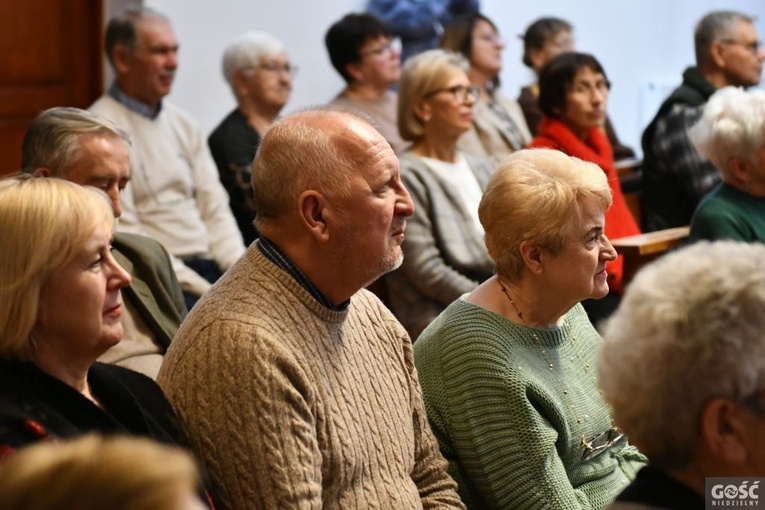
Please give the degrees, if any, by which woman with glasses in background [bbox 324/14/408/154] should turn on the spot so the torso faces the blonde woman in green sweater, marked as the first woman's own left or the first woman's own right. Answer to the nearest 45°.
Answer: approximately 45° to the first woman's own right

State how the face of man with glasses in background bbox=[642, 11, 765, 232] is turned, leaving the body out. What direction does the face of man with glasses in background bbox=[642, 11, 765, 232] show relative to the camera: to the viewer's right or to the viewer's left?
to the viewer's right

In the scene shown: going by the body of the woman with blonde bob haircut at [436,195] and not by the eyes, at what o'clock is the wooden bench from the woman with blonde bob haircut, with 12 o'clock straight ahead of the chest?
The wooden bench is roughly at 11 o'clock from the woman with blonde bob haircut.

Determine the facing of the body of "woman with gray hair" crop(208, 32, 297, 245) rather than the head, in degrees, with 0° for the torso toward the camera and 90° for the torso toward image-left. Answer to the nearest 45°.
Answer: approximately 315°

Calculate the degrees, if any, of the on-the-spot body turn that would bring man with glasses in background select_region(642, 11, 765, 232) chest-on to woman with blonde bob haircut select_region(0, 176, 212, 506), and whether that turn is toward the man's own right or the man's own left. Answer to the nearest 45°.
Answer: approximately 90° to the man's own right

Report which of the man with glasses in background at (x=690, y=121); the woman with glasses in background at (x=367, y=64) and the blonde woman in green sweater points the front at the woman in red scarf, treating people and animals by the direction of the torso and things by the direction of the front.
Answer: the woman with glasses in background at (x=367, y=64)

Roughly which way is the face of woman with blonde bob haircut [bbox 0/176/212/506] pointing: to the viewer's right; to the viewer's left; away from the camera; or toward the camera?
to the viewer's right

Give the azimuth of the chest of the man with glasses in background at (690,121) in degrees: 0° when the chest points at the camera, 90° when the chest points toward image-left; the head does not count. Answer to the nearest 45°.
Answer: approximately 270°

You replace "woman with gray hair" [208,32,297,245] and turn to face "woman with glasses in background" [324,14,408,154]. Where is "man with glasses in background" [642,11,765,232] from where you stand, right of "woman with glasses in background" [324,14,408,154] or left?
right

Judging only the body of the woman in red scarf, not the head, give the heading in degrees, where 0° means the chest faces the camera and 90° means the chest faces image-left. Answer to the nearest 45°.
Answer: approximately 315°

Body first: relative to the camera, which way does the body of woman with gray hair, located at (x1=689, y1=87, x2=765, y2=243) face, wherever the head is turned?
to the viewer's right

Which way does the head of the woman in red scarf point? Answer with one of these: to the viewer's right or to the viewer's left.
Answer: to the viewer's right

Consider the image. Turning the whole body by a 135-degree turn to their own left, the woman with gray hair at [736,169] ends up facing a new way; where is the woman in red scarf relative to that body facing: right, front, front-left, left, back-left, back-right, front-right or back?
front
